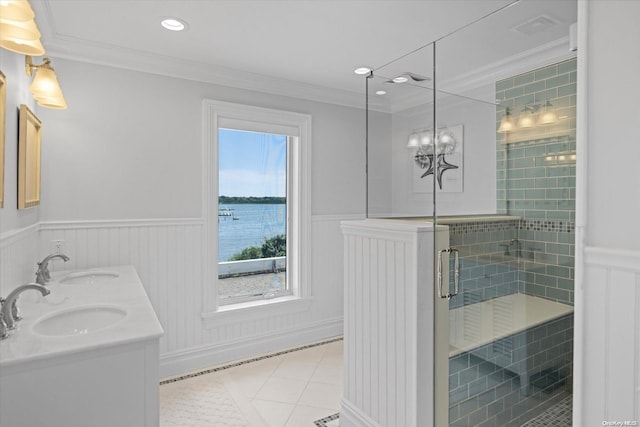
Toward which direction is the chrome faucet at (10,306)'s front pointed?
to the viewer's right

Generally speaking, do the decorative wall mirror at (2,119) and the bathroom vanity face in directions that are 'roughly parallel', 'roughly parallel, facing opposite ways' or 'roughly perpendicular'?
roughly parallel

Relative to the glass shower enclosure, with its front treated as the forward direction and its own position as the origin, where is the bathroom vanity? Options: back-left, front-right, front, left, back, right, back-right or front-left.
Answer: front

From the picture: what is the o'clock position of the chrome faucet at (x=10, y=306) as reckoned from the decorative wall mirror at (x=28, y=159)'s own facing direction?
The chrome faucet is roughly at 3 o'clock from the decorative wall mirror.

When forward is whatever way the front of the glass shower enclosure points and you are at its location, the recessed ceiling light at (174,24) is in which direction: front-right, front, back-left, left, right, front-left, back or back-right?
front-right

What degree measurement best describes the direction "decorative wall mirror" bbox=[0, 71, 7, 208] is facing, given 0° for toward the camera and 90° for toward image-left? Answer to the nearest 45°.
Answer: approximately 270°

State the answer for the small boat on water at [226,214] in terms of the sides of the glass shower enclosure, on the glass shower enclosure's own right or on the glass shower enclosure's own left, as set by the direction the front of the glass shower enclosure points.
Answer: on the glass shower enclosure's own right

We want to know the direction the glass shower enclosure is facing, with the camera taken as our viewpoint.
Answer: facing the viewer and to the left of the viewer

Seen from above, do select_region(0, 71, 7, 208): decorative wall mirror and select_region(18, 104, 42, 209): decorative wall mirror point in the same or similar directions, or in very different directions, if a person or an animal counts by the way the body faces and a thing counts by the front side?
same or similar directions
